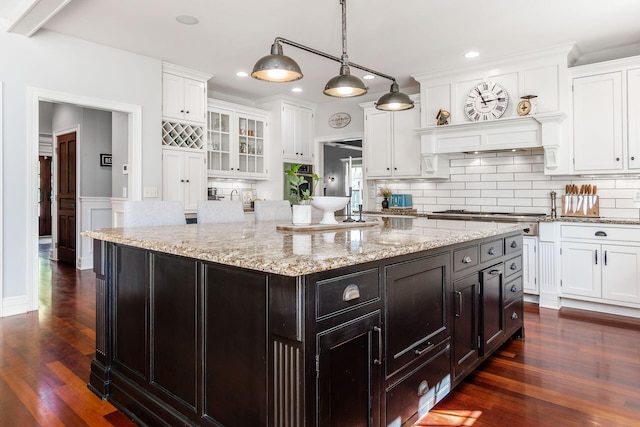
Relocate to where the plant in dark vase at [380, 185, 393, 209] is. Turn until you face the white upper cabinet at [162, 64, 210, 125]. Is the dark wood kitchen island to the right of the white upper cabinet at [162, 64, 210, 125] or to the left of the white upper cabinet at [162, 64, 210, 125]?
left

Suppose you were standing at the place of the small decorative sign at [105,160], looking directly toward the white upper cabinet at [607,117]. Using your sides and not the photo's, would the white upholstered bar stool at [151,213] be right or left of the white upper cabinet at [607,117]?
right

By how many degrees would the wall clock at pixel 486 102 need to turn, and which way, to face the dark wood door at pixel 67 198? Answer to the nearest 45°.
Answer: approximately 90° to its right

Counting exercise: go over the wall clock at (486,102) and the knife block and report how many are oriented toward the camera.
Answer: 2

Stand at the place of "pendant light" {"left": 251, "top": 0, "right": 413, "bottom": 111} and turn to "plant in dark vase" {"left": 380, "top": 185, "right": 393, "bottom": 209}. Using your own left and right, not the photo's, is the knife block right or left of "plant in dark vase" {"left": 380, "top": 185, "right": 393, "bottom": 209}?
right

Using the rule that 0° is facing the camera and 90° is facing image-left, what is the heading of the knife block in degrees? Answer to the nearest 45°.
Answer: approximately 0°
